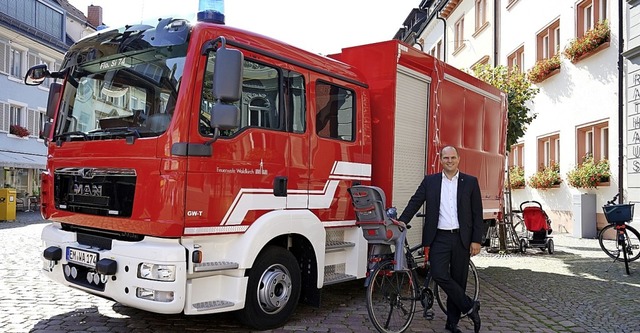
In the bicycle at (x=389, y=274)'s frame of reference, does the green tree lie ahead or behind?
ahead

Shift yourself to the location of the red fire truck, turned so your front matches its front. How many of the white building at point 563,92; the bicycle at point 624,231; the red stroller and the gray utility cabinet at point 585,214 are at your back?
4

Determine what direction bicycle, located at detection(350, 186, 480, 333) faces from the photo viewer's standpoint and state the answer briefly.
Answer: facing away from the viewer and to the right of the viewer

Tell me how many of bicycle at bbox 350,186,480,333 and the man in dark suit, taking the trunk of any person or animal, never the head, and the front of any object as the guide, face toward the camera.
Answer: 1

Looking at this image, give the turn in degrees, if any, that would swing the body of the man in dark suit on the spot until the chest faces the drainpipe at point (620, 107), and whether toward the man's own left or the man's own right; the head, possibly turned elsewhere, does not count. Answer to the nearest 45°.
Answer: approximately 135° to the man's own left

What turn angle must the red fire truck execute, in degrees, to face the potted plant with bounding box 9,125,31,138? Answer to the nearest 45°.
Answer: approximately 90° to its right

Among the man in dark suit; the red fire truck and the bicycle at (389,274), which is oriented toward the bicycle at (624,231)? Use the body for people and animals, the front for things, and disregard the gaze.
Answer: the bicycle at (389,274)

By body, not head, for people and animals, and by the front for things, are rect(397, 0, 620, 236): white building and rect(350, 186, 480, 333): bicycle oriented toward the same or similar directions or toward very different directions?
very different directions

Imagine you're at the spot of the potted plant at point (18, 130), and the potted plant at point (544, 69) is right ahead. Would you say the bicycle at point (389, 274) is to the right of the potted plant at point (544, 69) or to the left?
right

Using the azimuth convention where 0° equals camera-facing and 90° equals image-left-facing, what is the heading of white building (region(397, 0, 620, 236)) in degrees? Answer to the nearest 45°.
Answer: approximately 45°

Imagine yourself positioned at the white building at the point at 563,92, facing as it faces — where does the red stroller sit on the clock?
The red stroller is roughly at 11 o'clock from the white building.

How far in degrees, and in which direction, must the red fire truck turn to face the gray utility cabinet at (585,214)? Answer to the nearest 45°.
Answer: approximately 180°

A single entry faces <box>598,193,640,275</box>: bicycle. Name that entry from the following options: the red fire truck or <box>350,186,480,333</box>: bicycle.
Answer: <box>350,186,480,333</box>: bicycle
